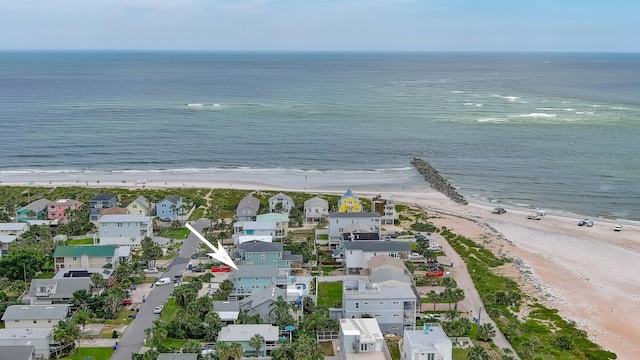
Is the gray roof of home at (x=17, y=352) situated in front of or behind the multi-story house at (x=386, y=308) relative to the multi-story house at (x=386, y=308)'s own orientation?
behind

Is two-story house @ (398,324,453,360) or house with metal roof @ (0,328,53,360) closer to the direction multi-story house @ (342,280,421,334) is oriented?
the two-story house

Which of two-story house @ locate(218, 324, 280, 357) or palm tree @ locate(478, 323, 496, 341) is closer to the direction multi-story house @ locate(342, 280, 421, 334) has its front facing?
the palm tree

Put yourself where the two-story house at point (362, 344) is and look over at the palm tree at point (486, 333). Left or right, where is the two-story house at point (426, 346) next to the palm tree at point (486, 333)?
right

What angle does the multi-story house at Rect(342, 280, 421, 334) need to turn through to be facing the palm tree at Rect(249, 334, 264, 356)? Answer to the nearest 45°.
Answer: approximately 135° to its right

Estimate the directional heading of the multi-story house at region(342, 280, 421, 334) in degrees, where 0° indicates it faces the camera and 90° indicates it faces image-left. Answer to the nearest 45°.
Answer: approximately 270°

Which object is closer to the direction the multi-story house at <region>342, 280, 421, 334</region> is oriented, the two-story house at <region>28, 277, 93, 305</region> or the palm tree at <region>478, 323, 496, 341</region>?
the palm tree

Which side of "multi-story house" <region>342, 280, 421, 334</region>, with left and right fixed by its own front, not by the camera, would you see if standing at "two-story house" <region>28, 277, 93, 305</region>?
back

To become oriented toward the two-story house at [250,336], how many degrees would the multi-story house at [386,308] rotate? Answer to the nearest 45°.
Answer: approximately 135° to its right
